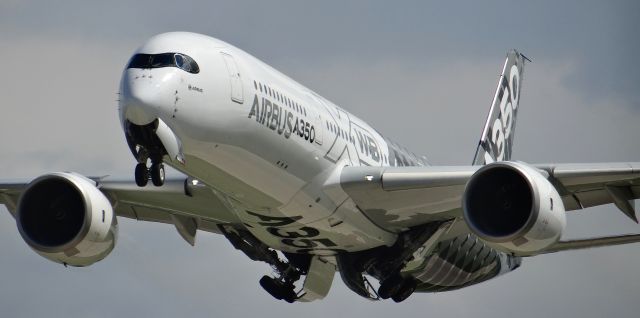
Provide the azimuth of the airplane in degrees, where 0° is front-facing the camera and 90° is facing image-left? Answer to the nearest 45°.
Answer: approximately 45°
